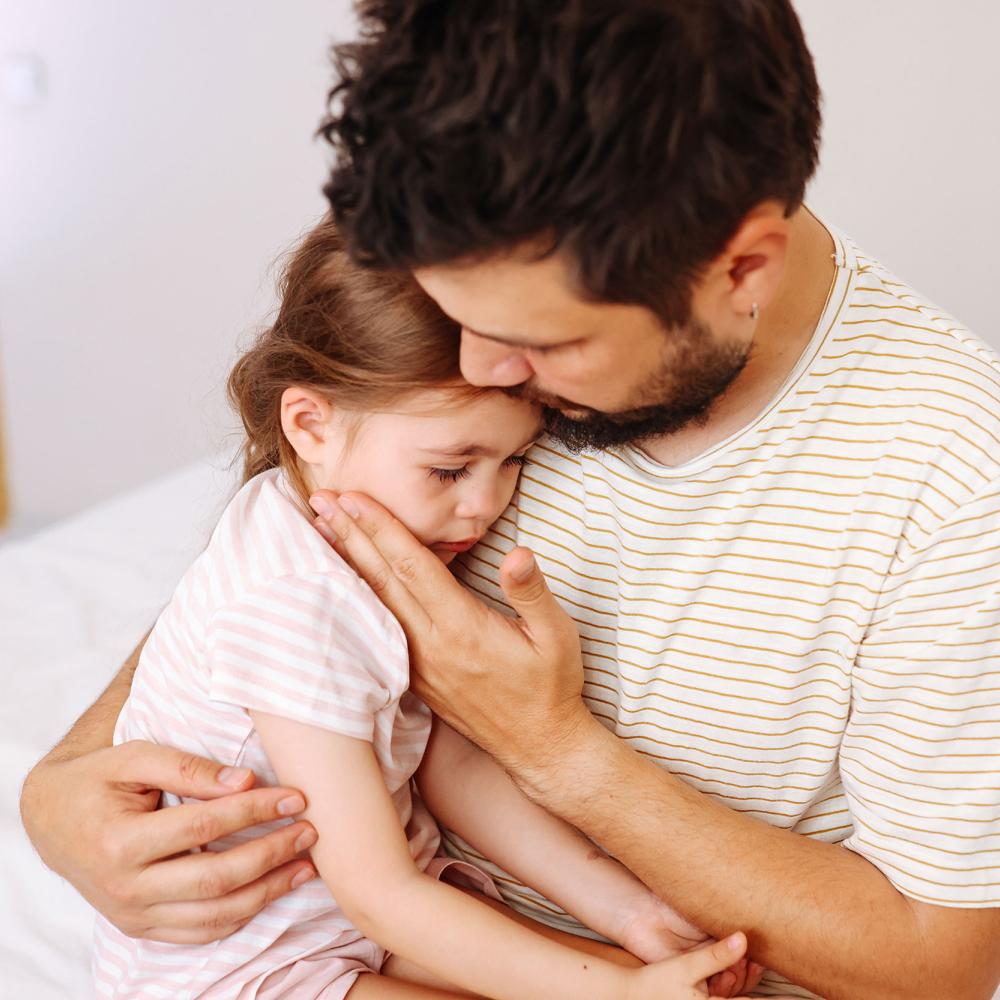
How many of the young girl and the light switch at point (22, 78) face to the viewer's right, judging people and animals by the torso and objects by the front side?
1

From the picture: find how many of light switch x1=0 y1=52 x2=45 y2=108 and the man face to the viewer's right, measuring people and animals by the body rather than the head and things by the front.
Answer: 0

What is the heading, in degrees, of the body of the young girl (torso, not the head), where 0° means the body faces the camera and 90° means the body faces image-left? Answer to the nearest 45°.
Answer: approximately 270°

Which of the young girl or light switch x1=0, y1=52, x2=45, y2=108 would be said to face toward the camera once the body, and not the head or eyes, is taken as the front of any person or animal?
the light switch

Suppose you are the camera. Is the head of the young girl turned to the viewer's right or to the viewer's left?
to the viewer's right

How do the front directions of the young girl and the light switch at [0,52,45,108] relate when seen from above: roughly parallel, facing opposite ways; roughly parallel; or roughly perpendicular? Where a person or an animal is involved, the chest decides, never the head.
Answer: roughly perpendicular

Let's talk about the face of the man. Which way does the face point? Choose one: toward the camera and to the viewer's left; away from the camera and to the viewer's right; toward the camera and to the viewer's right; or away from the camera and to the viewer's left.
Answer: toward the camera and to the viewer's left

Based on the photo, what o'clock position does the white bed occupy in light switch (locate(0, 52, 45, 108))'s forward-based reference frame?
The white bed is roughly at 12 o'clock from the light switch.

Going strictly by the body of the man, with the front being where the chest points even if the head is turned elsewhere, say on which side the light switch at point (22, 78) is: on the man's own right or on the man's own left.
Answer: on the man's own right

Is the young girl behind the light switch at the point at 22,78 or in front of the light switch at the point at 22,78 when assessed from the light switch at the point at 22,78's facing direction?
in front

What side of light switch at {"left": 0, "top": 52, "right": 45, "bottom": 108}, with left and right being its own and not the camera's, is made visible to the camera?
front
